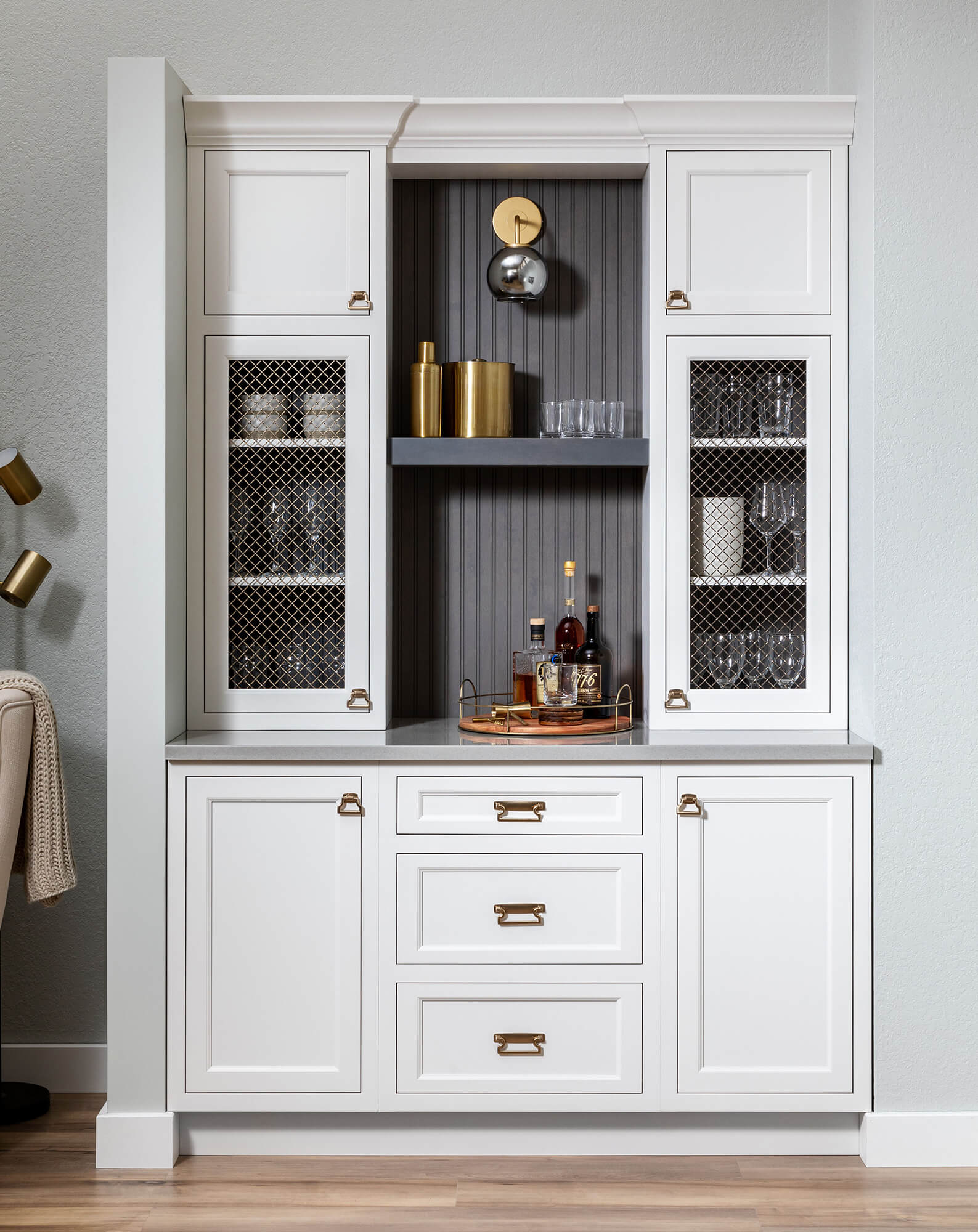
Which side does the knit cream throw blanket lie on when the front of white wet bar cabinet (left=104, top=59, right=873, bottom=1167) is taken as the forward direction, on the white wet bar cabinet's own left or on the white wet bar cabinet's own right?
on the white wet bar cabinet's own right

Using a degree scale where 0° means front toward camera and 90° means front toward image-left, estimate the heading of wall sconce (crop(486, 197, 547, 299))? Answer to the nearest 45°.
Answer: approximately 0°

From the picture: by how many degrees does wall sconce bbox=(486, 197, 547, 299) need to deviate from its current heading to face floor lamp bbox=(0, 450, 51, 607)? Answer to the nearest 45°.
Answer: approximately 90° to its right

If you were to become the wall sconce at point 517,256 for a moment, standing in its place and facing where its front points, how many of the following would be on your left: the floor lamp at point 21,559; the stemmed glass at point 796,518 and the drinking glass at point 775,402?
2

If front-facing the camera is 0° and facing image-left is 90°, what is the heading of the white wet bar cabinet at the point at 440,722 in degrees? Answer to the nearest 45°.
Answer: approximately 0°

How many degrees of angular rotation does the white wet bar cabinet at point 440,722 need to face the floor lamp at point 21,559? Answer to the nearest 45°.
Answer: approximately 90° to its right
